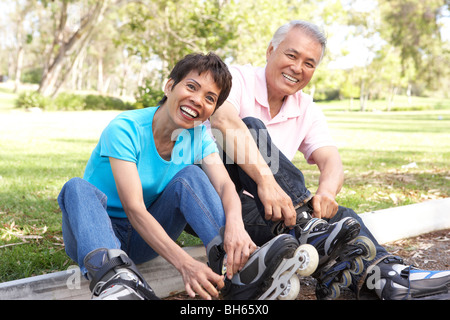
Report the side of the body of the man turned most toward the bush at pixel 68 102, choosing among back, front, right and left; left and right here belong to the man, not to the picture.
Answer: back

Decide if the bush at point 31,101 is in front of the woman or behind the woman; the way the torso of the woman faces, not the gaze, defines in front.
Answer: behind

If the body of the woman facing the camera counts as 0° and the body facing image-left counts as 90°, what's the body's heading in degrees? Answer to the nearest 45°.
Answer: approximately 315°

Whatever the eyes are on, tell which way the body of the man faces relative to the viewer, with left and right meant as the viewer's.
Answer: facing the viewer and to the right of the viewer

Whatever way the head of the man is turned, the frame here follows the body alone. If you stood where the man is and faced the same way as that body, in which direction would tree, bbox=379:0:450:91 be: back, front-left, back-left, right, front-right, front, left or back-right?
back-left

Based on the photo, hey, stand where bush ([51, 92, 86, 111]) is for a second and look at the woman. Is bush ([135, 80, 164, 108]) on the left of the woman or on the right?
left

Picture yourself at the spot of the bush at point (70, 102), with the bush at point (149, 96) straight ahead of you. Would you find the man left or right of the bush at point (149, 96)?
right

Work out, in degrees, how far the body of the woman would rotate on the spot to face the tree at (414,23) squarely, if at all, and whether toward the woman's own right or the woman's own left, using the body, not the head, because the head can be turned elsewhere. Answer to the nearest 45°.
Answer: approximately 90° to the woman's own left

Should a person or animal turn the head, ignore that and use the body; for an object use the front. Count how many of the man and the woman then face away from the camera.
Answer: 0

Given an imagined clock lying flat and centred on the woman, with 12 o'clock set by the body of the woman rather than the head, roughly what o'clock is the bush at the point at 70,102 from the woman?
The bush is roughly at 7 o'clock from the woman.

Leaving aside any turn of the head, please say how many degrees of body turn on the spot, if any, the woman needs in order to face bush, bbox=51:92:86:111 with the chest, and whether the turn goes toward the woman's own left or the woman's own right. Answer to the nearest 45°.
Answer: approximately 135° to the woman's own left
